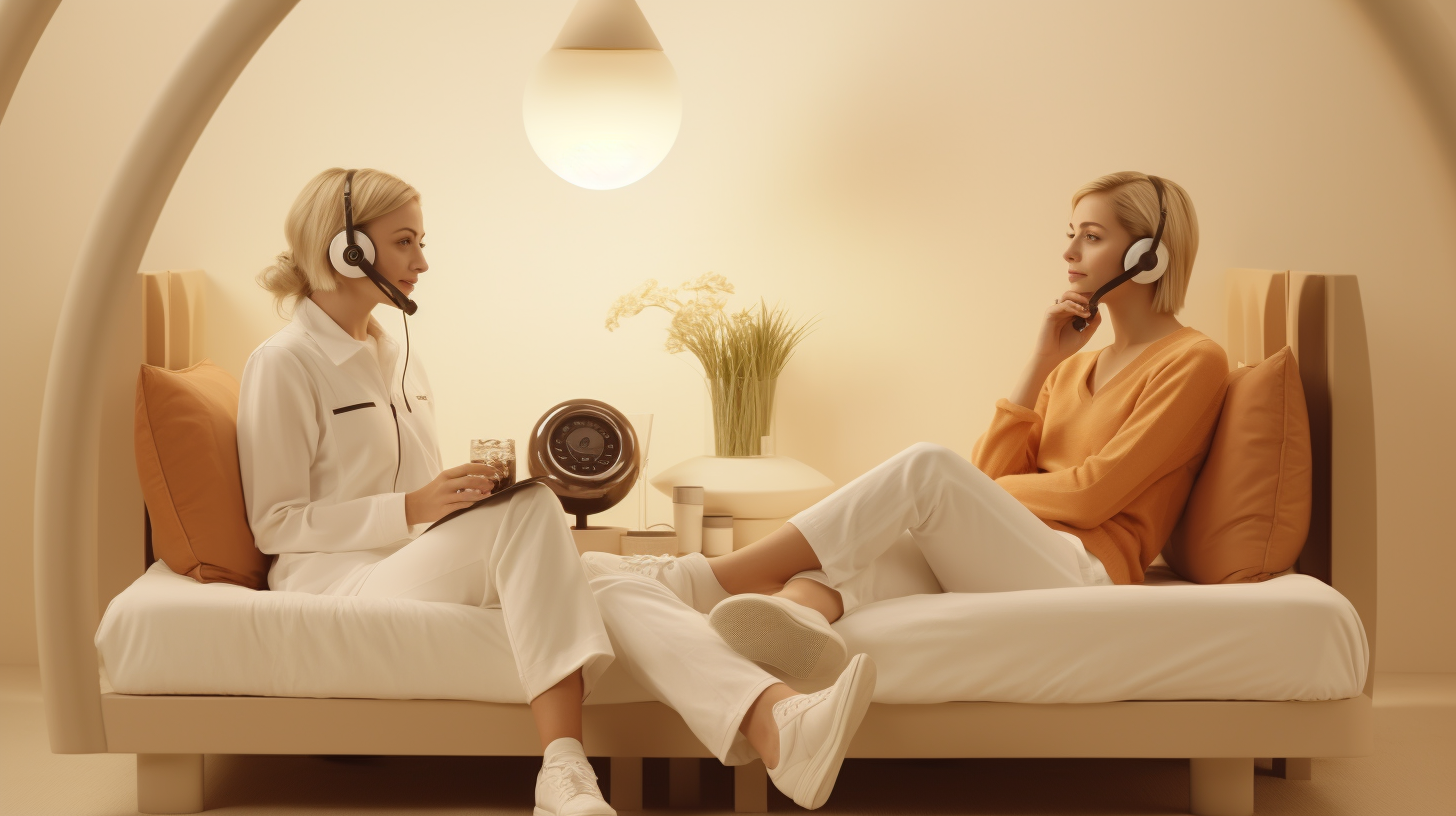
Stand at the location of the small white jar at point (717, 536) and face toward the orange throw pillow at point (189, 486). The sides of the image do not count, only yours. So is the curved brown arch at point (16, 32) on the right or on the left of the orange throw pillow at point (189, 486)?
left

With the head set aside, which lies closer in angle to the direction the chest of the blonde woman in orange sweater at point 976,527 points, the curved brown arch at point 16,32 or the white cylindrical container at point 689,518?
the curved brown arch

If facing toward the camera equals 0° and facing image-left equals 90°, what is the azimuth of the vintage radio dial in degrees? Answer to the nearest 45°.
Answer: approximately 0°

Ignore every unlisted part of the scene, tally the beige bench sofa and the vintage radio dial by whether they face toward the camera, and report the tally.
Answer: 2

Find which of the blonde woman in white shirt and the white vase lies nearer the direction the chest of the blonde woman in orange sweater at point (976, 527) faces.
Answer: the blonde woman in white shirt

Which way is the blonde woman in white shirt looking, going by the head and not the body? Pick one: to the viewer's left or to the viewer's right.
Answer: to the viewer's right

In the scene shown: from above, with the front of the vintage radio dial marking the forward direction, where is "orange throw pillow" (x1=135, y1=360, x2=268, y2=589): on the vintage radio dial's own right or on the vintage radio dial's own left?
on the vintage radio dial's own right

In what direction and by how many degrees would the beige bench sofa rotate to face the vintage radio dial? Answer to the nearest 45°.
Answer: approximately 180°

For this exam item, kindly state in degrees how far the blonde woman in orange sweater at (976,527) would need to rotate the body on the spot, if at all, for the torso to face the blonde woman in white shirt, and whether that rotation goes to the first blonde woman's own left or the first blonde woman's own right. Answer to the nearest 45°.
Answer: approximately 45° to the first blonde woman's own right
